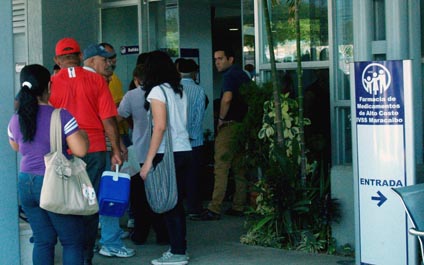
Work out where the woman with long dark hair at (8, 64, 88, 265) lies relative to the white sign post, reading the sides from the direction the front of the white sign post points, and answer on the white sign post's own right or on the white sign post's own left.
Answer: on the white sign post's own right

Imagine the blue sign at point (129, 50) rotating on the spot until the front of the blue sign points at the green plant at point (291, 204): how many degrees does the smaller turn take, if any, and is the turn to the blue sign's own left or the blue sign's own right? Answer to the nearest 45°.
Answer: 0° — it already faces it

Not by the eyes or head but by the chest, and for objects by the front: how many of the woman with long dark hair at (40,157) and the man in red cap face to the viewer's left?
0

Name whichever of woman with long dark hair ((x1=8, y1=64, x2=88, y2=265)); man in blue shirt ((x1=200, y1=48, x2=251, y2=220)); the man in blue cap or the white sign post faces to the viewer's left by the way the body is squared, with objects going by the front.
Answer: the man in blue shirt

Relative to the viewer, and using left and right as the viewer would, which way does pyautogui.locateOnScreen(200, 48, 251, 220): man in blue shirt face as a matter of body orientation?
facing to the left of the viewer

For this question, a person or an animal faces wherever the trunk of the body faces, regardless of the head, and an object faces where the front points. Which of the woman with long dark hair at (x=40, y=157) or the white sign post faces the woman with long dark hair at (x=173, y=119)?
the woman with long dark hair at (x=40, y=157)

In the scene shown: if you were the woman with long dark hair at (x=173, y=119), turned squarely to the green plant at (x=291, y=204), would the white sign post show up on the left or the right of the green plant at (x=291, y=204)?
right

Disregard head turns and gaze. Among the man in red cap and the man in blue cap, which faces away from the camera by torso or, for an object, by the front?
the man in red cap

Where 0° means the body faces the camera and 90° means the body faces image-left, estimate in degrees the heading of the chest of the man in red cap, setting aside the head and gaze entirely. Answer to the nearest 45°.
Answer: approximately 180°

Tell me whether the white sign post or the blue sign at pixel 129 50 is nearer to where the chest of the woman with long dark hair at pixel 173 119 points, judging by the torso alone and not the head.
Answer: the blue sign

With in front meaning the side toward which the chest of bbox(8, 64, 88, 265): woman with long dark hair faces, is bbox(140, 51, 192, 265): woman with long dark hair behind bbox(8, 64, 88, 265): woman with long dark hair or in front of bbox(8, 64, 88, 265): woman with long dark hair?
in front

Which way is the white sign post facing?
toward the camera

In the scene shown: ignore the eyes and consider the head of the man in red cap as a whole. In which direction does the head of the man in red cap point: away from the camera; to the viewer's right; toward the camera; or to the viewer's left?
away from the camera

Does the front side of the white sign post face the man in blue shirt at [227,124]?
no

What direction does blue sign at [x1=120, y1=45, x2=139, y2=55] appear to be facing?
toward the camera

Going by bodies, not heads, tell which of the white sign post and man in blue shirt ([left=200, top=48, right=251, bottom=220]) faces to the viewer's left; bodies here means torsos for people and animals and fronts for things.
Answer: the man in blue shirt
